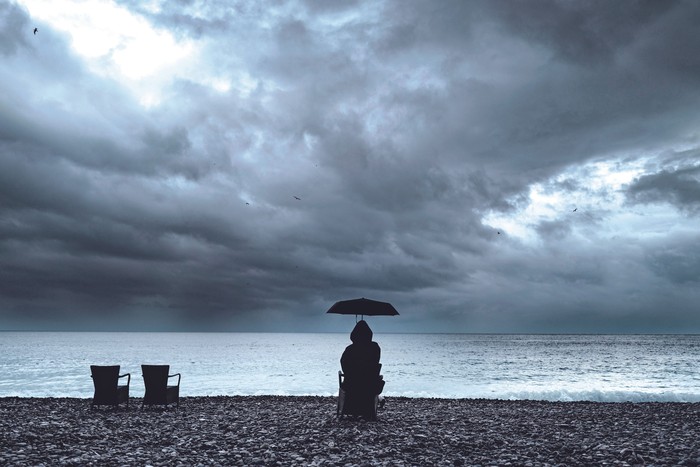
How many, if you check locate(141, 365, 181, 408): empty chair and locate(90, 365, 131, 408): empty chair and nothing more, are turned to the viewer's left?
0

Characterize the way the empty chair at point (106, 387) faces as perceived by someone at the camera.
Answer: facing away from the viewer and to the right of the viewer

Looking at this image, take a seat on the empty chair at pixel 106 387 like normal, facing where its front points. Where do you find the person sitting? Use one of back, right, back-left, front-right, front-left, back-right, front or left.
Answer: right

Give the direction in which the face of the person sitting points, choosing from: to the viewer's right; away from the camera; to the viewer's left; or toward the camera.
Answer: away from the camera

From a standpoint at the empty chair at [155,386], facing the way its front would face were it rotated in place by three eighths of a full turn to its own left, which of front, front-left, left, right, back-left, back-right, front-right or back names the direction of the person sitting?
back-left

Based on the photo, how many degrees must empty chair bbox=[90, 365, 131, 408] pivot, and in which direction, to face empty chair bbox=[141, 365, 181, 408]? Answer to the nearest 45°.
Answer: approximately 45° to its right

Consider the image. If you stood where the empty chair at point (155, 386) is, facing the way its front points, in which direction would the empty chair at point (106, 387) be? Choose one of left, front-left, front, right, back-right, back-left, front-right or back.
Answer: back-left

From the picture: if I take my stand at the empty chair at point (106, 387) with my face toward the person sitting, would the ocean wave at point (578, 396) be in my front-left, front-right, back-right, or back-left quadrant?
front-left

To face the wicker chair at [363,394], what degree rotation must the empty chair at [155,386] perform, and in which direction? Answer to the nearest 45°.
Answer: approximately 90° to its right

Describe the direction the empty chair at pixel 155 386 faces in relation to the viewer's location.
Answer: facing away from the viewer and to the right of the viewer

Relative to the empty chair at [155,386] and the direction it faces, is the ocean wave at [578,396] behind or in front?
in front
